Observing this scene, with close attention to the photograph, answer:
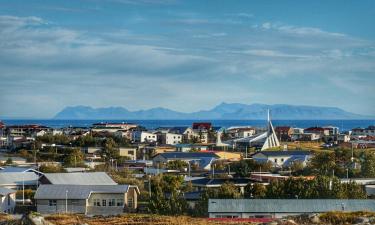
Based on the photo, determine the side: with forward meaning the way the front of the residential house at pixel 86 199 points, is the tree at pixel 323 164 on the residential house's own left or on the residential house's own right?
on the residential house's own left

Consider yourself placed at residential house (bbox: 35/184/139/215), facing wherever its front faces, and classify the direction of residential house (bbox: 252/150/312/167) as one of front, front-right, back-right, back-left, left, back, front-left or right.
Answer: back-left

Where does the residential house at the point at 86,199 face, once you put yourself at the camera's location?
facing the viewer

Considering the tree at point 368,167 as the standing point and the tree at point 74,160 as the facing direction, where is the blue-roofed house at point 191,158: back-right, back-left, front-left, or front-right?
front-right

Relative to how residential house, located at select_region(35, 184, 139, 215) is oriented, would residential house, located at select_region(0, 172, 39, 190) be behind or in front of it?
behind

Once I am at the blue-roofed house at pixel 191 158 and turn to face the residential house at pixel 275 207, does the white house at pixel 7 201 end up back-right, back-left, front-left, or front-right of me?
front-right

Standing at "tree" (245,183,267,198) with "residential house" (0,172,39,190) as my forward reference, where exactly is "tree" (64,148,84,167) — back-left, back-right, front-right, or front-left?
front-right

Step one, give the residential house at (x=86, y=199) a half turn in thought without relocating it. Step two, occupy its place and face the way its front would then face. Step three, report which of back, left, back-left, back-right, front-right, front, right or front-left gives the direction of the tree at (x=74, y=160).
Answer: front

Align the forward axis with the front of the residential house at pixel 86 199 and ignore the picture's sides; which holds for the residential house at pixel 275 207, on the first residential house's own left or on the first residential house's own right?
on the first residential house's own left

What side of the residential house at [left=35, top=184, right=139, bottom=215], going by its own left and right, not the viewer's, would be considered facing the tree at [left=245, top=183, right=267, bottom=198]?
left
